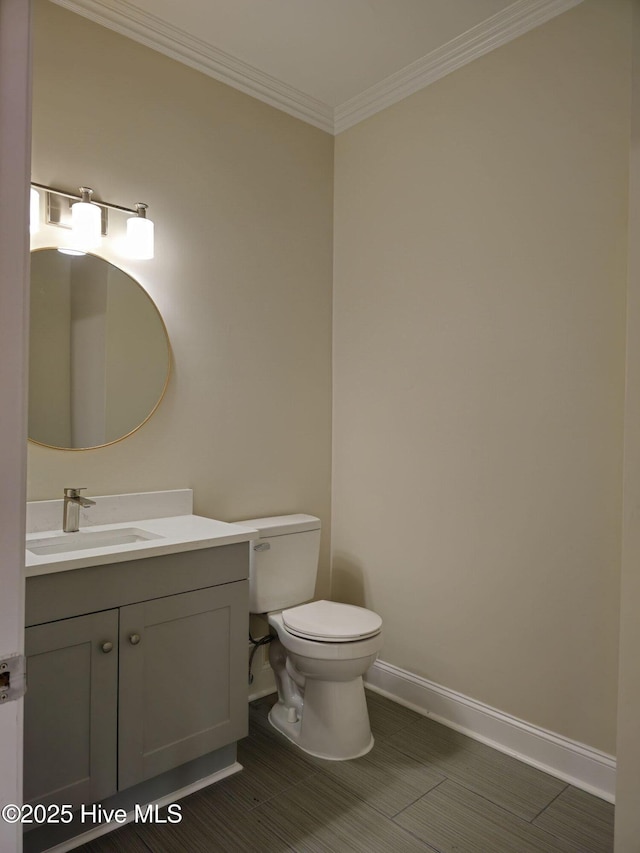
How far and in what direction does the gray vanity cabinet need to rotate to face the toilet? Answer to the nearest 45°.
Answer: approximately 90° to its left

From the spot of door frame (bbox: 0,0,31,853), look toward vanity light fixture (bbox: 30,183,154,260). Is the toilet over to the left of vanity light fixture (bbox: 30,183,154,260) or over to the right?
right

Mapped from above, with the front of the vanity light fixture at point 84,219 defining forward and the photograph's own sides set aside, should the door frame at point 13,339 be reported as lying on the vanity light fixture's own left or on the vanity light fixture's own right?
on the vanity light fixture's own right

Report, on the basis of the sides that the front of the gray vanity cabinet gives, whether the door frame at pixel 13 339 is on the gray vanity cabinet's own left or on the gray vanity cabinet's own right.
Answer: on the gray vanity cabinet's own right
